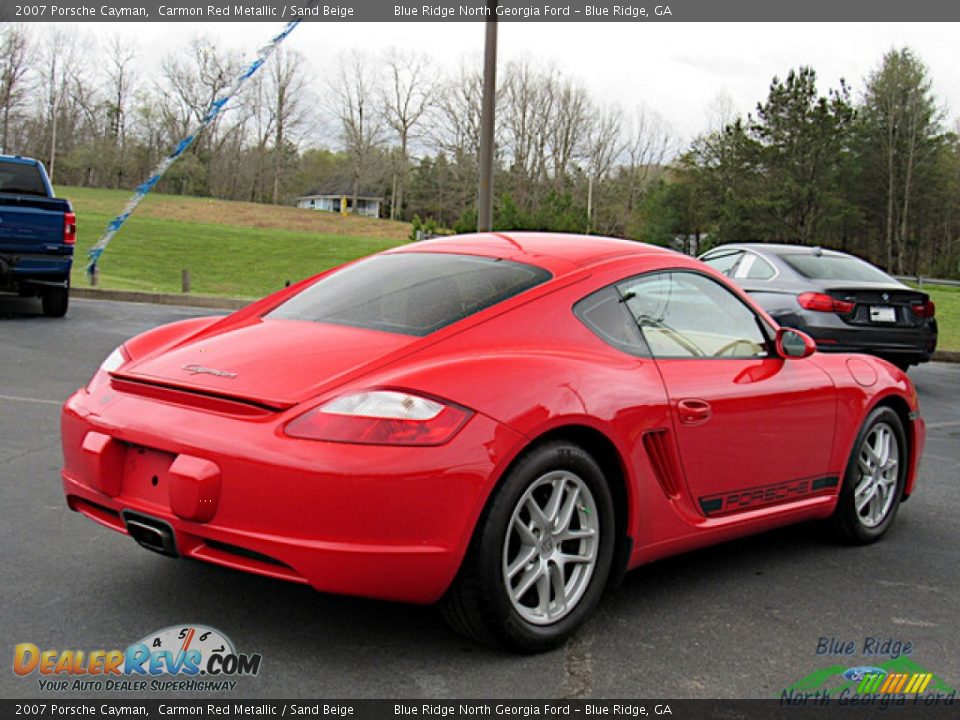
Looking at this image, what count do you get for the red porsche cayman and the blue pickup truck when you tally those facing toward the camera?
0

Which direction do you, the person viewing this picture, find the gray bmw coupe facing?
facing away from the viewer and to the left of the viewer

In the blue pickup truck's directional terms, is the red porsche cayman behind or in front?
behind

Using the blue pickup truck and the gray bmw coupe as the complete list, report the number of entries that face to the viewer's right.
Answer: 0

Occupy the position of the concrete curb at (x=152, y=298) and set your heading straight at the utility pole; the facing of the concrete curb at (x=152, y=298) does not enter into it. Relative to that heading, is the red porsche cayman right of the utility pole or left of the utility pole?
right

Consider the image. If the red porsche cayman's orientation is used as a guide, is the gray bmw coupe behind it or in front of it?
in front

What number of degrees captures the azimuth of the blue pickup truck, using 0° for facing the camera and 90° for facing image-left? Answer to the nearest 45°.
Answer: approximately 180°

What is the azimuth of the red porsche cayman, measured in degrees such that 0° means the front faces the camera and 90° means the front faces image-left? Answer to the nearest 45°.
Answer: approximately 225°

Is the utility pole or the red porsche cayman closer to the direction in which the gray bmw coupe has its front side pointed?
the utility pole
